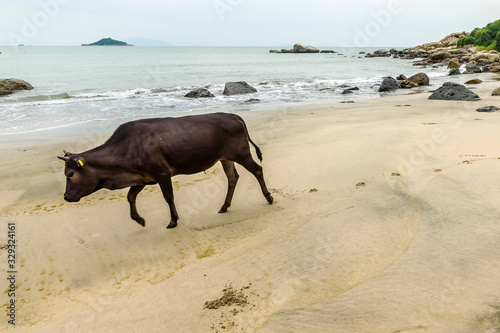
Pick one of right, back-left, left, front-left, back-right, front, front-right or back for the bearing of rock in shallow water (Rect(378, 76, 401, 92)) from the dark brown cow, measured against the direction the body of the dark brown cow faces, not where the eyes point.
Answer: back-right

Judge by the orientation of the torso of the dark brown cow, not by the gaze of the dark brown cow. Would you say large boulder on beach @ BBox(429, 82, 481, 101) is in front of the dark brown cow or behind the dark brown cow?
behind

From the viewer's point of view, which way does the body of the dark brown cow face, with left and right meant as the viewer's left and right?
facing to the left of the viewer

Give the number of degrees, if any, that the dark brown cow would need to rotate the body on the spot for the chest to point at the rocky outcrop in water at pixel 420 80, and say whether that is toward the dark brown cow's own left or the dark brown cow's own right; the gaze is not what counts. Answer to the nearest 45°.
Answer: approximately 135° to the dark brown cow's own right

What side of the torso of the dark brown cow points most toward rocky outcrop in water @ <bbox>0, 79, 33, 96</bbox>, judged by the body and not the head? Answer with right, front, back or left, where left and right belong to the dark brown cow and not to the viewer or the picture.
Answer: right
